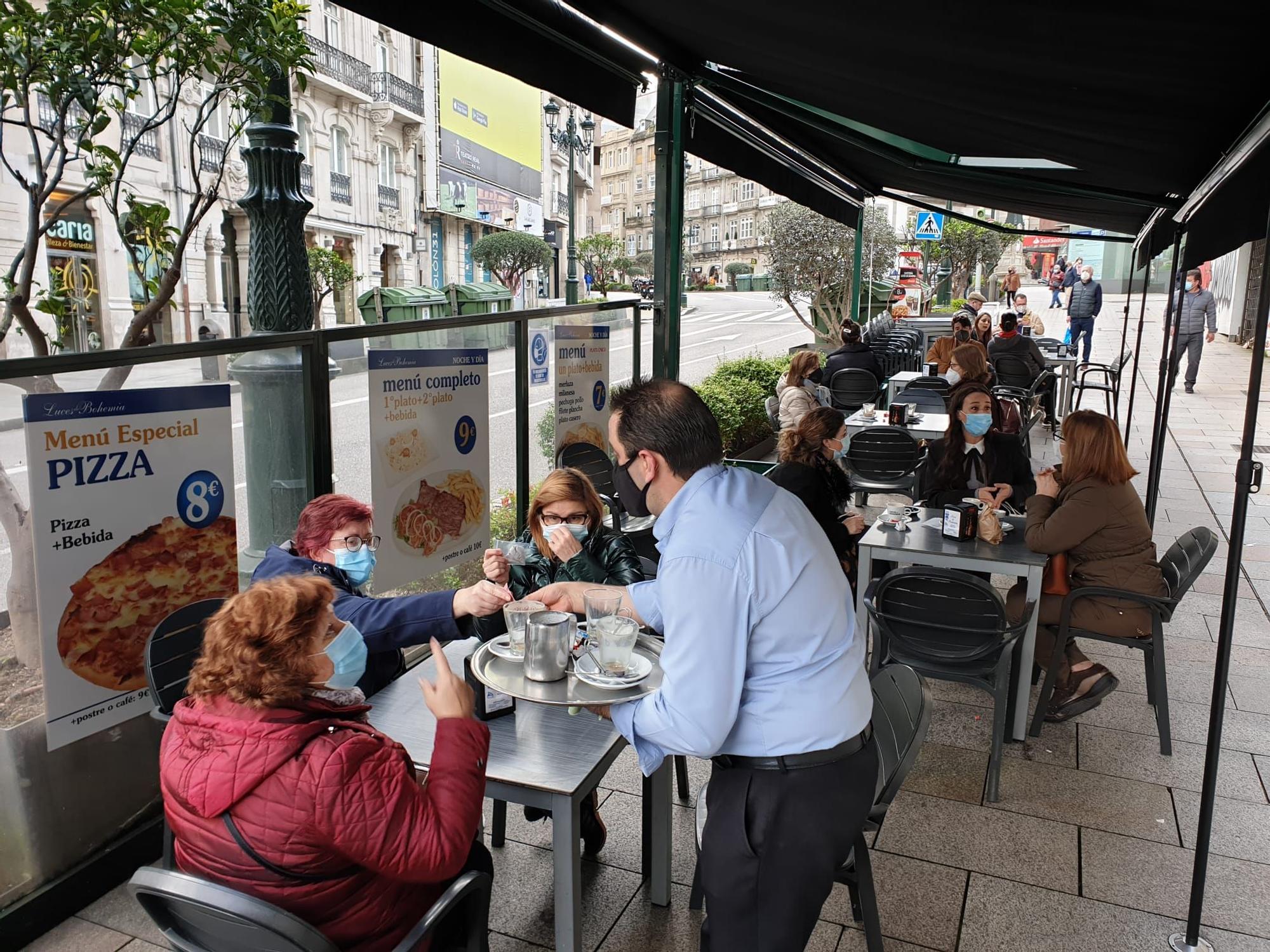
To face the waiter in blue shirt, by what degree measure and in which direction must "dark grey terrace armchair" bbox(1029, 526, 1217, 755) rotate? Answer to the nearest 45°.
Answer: approximately 90° to its left

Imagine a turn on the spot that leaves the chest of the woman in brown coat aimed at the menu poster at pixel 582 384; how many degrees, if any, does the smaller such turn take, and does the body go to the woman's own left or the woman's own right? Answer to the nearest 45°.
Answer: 0° — they already face it

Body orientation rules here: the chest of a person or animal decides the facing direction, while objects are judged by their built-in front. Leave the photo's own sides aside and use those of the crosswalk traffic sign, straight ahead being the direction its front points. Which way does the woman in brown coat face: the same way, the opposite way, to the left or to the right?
to the right

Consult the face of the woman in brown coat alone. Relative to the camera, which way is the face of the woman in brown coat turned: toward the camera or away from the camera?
away from the camera

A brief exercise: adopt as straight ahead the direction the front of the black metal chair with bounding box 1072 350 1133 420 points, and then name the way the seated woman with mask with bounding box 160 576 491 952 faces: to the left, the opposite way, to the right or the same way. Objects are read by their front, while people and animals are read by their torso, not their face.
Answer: to the right

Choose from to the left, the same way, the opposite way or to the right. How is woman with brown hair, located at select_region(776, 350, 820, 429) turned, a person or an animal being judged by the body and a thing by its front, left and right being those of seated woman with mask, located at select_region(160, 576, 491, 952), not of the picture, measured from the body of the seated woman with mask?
to the right

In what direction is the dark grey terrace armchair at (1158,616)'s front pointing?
to the viewer's left

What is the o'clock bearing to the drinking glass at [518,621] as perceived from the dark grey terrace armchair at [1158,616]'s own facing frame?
The drinking glass is roughly at 10 o'clock from the dark grey terrace armchair.

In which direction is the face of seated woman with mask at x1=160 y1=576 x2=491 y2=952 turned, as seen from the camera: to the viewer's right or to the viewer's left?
to the viewer's right
